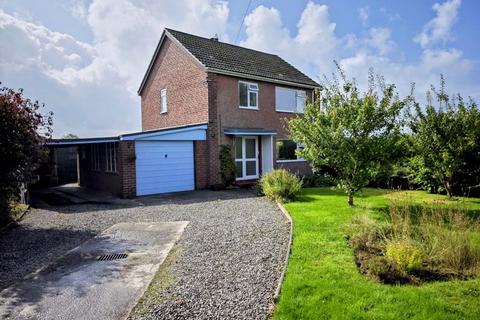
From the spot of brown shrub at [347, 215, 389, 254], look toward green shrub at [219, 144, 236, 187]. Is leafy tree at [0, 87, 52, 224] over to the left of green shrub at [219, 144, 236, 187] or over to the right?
left

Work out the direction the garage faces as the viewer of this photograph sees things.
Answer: facing the viewer and to the right of the viewer

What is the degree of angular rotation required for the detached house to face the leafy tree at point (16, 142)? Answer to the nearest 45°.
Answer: approximately 90° to its right

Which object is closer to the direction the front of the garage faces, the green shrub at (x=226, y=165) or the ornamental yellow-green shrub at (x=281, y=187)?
the ornamental yellow-green shrub

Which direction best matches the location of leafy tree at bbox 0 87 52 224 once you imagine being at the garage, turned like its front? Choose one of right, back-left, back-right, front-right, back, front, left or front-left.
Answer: right

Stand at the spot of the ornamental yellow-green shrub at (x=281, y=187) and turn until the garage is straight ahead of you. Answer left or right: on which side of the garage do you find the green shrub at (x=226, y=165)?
right

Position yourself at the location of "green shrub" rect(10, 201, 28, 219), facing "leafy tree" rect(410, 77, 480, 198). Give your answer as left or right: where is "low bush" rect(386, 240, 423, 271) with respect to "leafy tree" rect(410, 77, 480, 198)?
right

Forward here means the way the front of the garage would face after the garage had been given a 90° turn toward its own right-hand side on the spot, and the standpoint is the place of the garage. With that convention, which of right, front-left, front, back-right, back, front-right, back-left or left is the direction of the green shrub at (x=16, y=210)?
front
